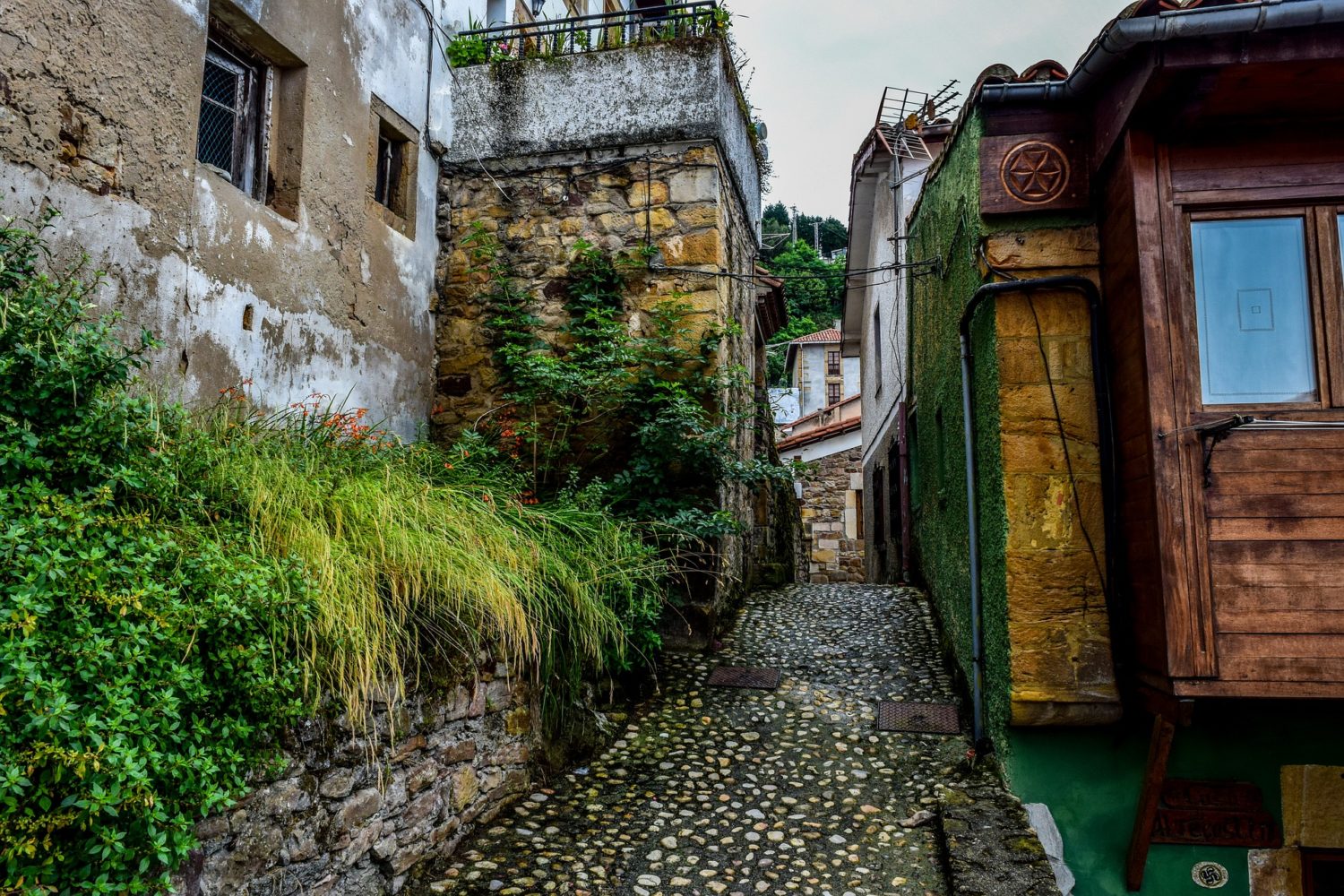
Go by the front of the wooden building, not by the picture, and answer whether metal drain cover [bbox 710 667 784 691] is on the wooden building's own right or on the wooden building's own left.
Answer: on the wooden building's own right

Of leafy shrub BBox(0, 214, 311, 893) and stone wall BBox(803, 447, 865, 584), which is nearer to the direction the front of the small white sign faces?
the leafy shrub

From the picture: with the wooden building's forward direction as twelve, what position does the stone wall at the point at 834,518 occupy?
The stone wall is roughly at 5 o'clock from the wooden building.

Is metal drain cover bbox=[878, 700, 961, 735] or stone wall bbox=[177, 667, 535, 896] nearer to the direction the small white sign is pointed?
the stone wall

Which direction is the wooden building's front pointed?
toward the camera

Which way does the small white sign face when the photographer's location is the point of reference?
facing the viewer

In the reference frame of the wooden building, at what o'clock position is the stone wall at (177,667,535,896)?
The stone wall is roughly at 2 o'clock from the wooden building.

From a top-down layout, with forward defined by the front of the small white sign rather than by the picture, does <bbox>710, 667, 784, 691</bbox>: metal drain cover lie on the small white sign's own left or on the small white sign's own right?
on the small white sign's own right

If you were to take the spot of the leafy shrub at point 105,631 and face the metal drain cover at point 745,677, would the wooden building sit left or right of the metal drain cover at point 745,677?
right

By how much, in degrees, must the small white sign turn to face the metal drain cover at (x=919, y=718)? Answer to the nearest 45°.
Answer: approximately 90° to its right
